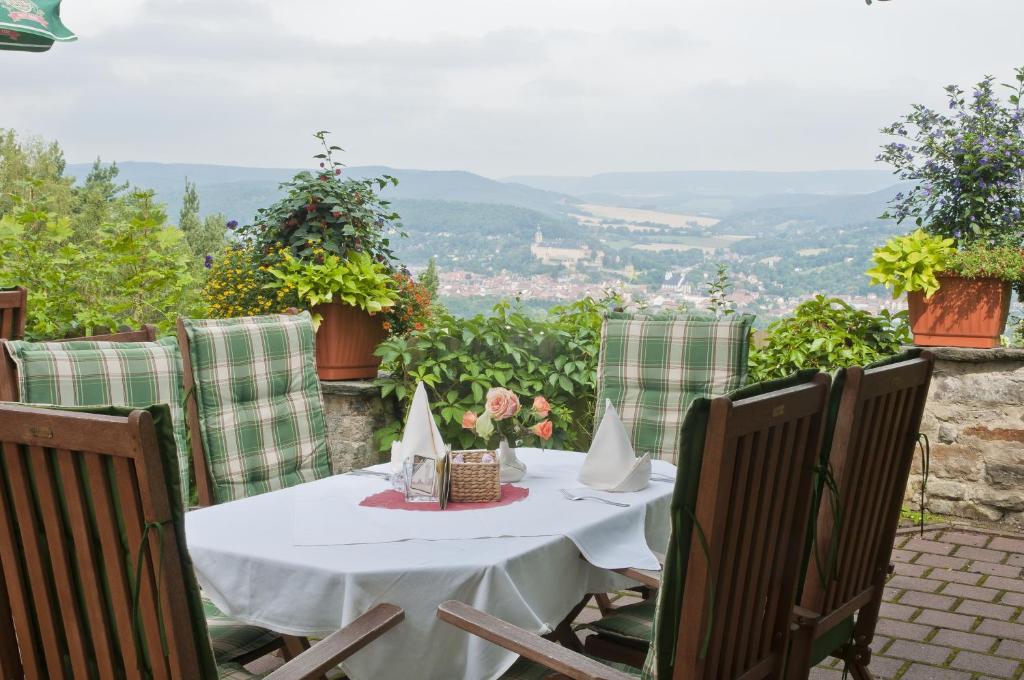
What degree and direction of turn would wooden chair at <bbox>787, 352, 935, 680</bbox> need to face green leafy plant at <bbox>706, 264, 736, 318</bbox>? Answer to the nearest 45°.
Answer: approximately 45° to its right

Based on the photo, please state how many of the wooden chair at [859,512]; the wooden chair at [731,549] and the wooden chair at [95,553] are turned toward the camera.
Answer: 0

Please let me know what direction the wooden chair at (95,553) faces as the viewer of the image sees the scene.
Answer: facing away from the viewer and to the right of the viewer

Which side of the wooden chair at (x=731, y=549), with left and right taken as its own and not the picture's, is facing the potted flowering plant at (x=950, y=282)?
right

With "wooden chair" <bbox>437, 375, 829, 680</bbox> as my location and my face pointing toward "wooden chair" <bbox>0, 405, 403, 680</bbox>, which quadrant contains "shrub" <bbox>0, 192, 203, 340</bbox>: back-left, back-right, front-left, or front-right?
front-right

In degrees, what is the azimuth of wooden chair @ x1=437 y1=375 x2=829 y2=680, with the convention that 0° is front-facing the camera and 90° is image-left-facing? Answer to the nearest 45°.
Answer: approximately 135°

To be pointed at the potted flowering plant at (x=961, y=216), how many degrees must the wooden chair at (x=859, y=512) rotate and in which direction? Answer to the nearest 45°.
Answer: approximately 45° to its right

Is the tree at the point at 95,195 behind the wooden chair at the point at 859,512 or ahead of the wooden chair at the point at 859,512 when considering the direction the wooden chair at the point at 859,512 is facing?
ahead

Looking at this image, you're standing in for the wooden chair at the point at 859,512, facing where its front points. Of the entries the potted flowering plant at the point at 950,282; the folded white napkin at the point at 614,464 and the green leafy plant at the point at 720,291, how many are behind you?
0

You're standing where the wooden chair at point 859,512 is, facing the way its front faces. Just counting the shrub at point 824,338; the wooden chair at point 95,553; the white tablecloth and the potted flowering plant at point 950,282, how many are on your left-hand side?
2

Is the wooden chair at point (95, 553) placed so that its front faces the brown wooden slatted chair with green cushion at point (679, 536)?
no

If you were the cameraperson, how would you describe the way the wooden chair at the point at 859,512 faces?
facing away from the viewer and to the left of the viewer

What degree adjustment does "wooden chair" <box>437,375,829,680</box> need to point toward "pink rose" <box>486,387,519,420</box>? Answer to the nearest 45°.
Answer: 0° — it already faces it

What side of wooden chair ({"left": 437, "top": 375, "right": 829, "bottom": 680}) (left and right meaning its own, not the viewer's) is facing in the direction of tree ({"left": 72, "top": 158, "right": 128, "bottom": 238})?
front

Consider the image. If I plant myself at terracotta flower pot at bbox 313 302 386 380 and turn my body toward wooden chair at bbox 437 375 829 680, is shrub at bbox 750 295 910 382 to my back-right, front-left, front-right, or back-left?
front-left
